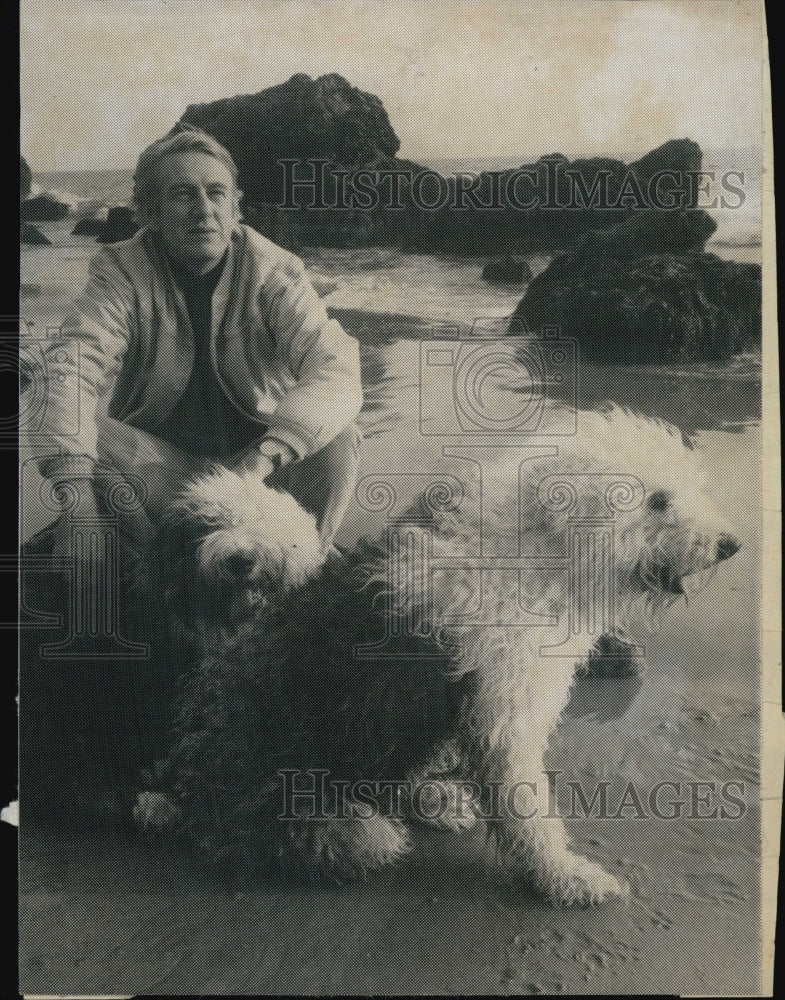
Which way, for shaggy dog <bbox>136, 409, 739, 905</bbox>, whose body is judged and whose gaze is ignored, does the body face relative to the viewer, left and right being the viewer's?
facing to the right of the viewer
